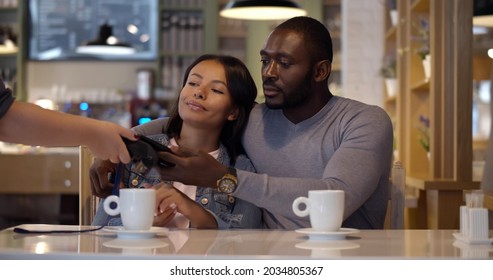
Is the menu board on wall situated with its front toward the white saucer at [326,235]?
yes

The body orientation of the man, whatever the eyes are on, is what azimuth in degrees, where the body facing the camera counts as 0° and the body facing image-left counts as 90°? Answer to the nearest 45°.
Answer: approximately 45°
